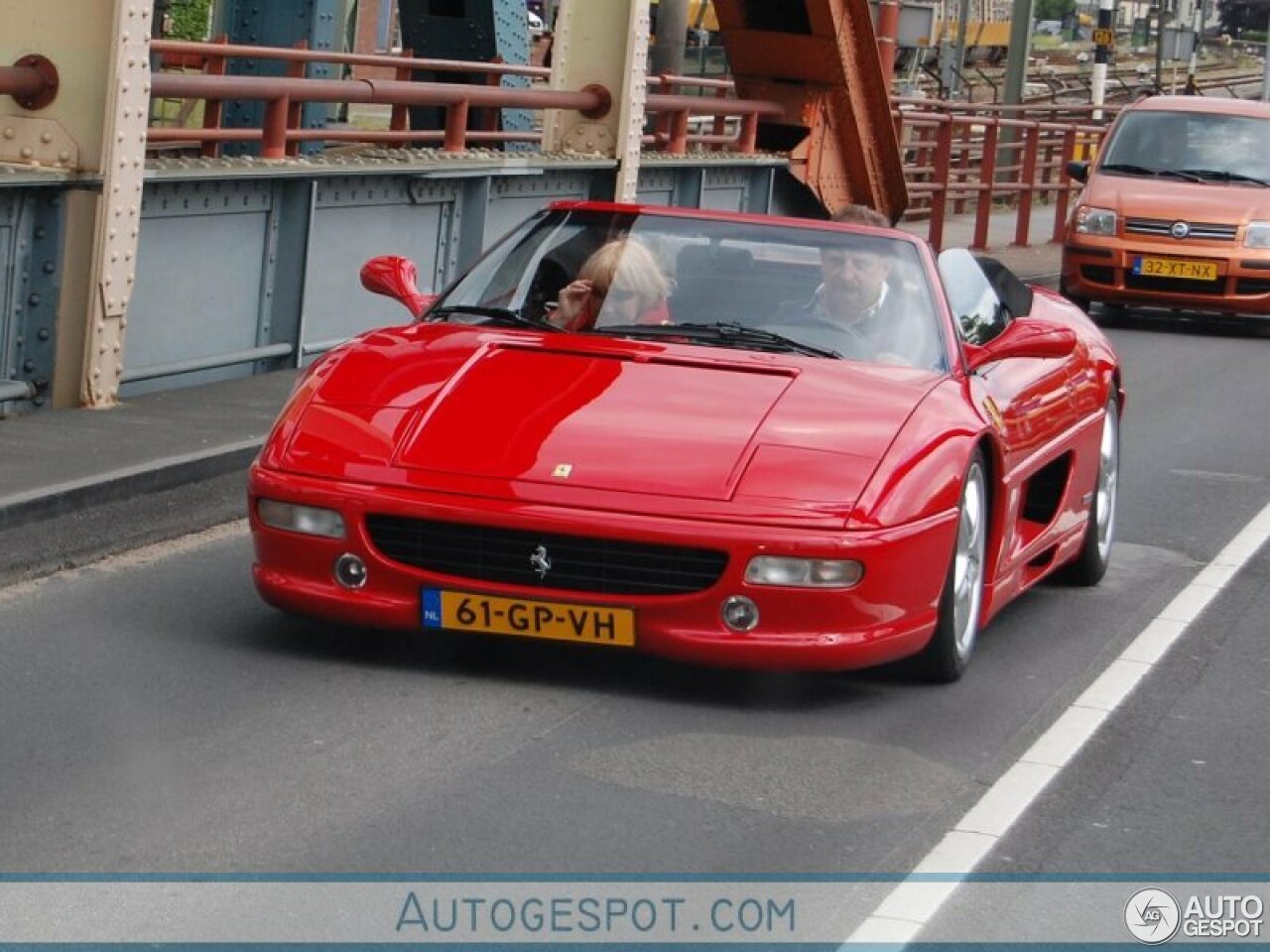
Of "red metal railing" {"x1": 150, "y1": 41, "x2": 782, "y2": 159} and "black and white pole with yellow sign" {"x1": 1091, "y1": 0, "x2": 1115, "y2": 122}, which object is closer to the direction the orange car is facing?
the red metal railing

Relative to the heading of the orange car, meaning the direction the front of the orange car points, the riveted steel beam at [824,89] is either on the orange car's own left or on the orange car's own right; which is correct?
on the orange car's own right

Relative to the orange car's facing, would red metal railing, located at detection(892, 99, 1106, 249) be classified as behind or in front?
behind

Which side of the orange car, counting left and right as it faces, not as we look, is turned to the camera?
front

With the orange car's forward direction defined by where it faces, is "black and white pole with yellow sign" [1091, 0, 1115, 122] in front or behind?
behind

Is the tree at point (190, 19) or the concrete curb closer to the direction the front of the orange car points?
the concrete curb

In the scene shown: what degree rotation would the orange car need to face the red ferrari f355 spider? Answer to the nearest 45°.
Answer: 0° — it already faces it

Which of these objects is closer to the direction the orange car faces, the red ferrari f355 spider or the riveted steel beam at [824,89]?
the red ferrari f355 spider

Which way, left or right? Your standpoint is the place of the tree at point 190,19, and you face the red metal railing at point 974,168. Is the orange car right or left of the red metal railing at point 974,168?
right

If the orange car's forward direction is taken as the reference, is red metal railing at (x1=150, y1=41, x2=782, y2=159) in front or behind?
in front
